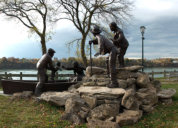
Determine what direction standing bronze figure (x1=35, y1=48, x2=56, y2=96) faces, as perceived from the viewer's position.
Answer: facing to the right of the viewer

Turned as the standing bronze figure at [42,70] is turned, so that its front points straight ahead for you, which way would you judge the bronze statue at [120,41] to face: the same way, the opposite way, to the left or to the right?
the opposite way

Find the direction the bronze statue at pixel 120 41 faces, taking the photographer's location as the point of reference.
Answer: facing to the left of the viewer

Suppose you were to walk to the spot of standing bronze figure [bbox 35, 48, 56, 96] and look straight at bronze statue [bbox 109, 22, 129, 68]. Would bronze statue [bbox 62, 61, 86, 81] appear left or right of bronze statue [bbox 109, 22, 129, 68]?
left

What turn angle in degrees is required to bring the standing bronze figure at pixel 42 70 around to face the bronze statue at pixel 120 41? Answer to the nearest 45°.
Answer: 0° — it already faces it
